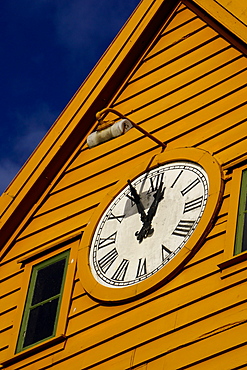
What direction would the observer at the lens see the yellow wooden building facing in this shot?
facing the viewer and to the left of the viewer
